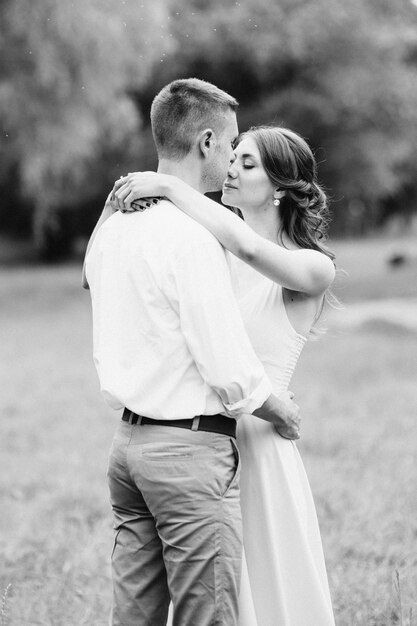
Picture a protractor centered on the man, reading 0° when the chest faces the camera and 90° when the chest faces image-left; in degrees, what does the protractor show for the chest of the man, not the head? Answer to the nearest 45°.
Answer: approximately 225°

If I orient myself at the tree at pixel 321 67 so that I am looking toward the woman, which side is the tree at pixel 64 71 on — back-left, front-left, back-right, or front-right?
front-right

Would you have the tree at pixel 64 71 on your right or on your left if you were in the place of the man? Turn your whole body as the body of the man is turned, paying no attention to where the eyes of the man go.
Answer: on your left

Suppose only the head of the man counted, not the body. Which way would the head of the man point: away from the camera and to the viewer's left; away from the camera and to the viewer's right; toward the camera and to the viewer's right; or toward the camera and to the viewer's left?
away from the camera and to the viewer's right

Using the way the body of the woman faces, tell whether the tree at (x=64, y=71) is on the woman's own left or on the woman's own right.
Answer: on the woman's own right

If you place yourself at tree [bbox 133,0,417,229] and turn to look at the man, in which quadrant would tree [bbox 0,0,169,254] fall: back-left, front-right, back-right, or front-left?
front-right

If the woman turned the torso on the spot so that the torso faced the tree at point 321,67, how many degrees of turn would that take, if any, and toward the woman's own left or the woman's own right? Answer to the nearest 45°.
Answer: approximately 135° to the woman's own right

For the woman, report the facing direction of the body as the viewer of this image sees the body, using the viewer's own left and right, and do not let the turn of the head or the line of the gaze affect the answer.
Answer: facing the viewer and to the left of the viewer

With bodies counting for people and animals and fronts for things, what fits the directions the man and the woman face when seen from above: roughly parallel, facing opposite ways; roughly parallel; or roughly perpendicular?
roughly parallel, facing opposite ways
